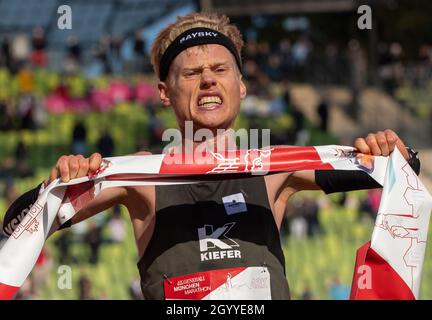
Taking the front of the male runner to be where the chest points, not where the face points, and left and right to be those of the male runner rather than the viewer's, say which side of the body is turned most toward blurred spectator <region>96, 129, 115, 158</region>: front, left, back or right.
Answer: back

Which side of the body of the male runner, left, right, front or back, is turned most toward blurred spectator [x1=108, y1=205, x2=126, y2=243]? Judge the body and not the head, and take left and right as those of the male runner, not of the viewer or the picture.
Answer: back

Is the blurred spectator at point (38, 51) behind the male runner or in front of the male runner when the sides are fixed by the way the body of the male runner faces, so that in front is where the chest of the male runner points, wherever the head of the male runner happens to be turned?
behind

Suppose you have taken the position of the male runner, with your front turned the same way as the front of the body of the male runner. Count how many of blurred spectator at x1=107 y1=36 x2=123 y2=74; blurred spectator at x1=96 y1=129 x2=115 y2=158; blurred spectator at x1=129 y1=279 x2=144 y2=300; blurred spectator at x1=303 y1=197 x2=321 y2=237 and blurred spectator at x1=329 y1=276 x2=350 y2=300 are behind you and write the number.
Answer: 5

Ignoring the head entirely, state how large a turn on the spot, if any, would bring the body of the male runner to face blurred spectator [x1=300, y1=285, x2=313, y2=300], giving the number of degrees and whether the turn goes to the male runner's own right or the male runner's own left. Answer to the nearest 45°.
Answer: approximately 180°

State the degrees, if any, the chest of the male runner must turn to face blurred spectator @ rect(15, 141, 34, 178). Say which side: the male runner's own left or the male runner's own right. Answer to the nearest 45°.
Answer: approximately 180°

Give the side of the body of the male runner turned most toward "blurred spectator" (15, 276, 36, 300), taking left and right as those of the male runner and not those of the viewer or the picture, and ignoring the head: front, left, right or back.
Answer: back

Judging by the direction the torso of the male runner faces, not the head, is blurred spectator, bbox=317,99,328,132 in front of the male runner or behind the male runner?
behind

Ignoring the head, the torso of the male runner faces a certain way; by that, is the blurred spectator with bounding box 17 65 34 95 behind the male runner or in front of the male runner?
behind

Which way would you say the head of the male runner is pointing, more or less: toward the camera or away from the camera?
toward the camera

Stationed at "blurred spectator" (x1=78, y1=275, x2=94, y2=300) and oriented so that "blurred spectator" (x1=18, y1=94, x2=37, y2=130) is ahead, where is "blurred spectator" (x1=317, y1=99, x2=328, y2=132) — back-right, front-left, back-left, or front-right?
front-right

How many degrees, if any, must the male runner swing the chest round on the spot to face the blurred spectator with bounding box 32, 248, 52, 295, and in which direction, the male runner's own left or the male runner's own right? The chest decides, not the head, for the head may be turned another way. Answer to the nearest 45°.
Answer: approximately 180°

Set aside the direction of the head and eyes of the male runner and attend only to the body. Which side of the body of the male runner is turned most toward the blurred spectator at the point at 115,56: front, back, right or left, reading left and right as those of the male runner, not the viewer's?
back

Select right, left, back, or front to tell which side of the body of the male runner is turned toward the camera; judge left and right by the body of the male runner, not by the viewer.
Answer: front

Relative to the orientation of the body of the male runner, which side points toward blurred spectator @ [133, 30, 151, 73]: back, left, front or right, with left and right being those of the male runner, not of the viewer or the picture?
back

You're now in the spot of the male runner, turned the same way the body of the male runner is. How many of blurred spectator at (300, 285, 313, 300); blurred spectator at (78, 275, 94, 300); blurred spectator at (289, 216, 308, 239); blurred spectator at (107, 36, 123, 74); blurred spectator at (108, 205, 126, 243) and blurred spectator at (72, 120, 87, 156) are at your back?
6
